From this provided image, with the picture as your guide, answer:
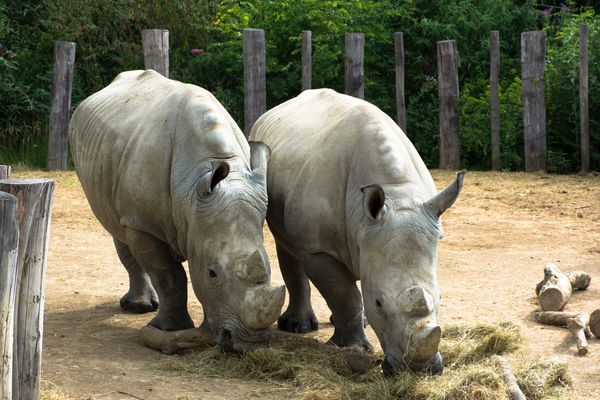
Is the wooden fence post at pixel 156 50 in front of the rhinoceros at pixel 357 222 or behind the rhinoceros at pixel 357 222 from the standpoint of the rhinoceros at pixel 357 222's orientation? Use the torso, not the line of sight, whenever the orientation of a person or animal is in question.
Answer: behind

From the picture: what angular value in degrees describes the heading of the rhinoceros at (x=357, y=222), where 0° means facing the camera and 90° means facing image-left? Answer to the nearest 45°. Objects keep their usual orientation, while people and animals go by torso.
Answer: approximately 315°

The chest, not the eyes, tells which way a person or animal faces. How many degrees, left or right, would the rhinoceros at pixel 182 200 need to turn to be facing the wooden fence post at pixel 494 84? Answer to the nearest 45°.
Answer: approximately 90° to its left

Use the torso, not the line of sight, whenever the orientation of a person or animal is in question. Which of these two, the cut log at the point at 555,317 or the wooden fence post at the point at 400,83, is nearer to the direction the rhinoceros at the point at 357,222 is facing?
the cut log

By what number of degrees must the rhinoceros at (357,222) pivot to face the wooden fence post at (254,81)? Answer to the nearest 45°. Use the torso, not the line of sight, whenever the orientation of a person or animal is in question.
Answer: approximately 135° to its left

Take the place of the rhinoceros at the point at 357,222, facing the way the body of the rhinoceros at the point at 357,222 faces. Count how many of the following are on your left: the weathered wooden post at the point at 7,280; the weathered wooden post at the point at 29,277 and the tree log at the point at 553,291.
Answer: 1

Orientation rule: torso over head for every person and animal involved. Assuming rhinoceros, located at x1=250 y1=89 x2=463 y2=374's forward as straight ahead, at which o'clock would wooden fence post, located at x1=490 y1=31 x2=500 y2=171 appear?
The wooden fence post is roughly at 8 o'clock from the rhinoceros.

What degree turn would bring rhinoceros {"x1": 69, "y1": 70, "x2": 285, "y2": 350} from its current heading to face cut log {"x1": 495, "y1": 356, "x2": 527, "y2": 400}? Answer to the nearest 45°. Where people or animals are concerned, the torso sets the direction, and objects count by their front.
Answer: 0° — it already faces it

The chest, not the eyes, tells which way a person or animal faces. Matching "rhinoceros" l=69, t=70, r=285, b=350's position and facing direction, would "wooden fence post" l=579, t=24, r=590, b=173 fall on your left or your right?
on your left

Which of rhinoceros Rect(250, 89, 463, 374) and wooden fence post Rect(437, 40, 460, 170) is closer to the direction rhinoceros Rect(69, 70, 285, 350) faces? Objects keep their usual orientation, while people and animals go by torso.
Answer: the rhinoceros

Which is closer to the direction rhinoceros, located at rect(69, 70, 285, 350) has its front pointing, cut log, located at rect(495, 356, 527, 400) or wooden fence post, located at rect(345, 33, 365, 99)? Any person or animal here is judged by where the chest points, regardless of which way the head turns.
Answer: the cut log

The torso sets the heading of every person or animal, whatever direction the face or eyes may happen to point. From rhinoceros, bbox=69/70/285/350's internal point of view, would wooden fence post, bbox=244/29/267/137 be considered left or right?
on its left

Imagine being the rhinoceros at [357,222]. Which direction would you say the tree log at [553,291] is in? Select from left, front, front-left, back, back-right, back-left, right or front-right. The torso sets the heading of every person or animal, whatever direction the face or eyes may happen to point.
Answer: left

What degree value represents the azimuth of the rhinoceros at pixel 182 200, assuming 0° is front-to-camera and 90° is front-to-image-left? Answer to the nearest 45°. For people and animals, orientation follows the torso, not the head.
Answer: approximately 315°

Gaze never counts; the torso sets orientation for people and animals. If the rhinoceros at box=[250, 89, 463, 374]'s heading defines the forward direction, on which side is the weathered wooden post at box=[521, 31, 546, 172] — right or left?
on its left
